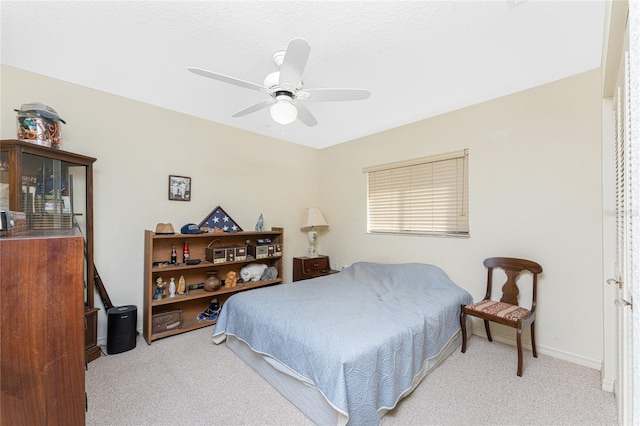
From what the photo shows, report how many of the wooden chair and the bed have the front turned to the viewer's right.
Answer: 0

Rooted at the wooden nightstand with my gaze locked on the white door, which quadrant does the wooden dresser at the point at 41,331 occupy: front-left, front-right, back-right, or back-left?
front-right

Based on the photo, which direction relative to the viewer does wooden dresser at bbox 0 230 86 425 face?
to the viewer's right

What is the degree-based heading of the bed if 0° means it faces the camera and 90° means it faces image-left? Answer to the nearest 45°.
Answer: approximately 45°

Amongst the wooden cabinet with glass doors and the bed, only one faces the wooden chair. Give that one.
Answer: the wooden cabinet with glass doors

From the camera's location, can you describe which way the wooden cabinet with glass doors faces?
facing the viewer and to the right of the viewer

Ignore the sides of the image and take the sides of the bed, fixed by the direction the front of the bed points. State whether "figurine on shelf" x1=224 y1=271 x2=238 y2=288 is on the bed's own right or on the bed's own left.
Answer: on the bed's own right

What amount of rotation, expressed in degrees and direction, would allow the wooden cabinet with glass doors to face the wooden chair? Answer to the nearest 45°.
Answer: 0° — it already faces it

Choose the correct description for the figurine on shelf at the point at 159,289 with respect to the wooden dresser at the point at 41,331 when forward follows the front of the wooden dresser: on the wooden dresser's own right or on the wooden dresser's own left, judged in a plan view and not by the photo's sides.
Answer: on the wooden dresser's own left

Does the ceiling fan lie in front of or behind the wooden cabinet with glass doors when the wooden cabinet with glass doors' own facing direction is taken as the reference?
in front

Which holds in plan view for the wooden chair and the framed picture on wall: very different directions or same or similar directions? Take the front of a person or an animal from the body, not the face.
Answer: very different directions

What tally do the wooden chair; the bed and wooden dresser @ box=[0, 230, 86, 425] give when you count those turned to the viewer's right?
1

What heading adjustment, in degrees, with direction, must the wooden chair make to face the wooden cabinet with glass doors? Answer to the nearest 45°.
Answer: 0° — it already faces it

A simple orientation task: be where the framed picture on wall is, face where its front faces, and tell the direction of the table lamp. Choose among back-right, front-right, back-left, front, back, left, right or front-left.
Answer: front-left
